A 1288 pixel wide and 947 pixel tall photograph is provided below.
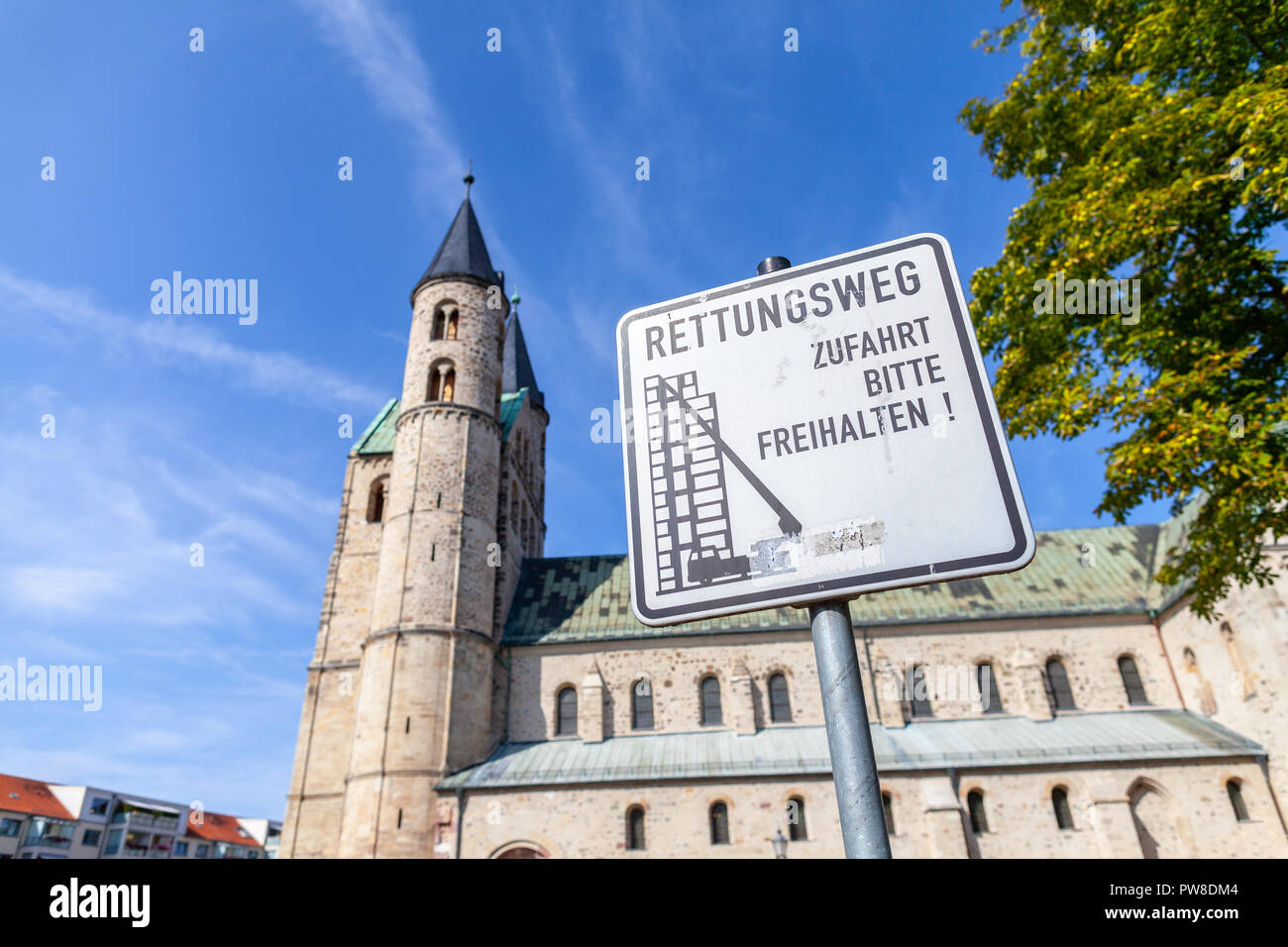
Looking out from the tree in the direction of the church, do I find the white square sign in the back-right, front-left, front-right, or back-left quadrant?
back-left

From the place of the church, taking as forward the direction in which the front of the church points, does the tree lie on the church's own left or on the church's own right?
on the church's own left

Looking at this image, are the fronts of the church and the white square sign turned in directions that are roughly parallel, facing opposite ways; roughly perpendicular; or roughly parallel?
roughly perpendicular

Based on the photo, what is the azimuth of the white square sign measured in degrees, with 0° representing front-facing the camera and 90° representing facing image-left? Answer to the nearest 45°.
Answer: approximately 0°

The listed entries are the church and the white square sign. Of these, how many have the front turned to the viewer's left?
1

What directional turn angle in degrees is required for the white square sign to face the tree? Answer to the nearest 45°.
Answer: approximately 135° to its left

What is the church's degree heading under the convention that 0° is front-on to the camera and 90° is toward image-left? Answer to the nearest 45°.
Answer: approximately 90°

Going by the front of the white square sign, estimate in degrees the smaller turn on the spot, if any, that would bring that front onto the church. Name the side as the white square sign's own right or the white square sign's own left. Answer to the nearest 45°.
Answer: approximately 180°
